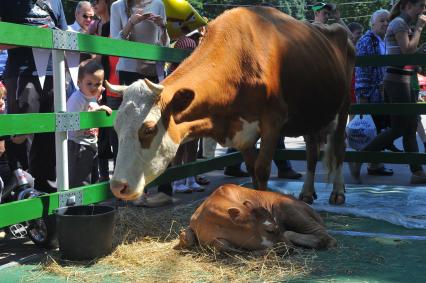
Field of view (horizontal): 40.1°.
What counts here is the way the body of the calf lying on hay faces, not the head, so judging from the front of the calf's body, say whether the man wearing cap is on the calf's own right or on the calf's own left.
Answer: on the calf's own right

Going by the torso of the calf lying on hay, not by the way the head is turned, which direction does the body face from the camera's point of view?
to the viewer's left

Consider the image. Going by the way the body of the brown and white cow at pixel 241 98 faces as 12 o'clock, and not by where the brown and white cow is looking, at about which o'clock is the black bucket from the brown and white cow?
The black bucket is roughly at 12 o'clock from the brown and white cow.

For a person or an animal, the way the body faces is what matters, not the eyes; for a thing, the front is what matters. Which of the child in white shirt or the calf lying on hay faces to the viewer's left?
the calf lying on hay

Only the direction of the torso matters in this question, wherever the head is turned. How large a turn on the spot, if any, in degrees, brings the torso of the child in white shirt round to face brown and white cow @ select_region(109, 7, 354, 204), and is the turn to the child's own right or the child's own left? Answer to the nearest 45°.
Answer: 0° — they already face it

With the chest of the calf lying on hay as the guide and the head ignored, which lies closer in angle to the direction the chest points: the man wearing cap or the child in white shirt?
the child in white shirt

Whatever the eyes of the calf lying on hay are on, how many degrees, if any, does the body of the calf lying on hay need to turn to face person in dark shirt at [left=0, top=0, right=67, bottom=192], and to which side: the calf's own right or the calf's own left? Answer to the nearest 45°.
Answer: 0° — it already faces them

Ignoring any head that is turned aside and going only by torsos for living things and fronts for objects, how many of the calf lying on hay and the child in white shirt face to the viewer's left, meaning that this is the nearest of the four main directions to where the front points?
1

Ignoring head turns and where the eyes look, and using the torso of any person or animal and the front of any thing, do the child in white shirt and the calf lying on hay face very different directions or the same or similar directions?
very different directions
